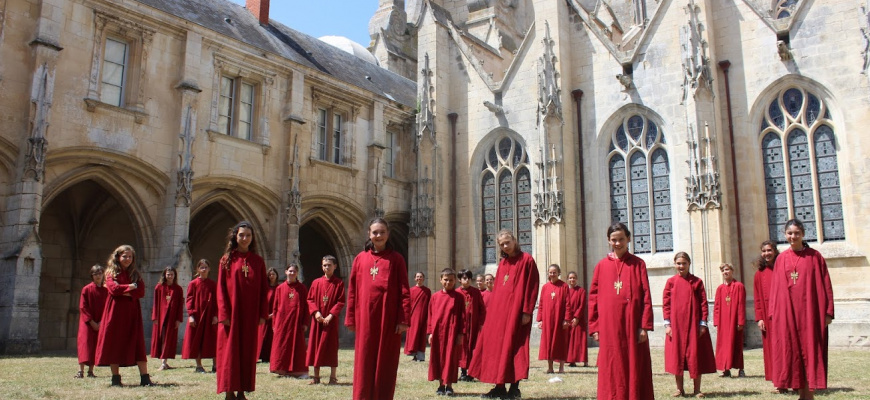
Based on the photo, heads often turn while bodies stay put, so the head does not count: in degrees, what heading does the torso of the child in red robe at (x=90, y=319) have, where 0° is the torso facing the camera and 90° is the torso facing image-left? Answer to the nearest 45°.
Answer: approximately 315°

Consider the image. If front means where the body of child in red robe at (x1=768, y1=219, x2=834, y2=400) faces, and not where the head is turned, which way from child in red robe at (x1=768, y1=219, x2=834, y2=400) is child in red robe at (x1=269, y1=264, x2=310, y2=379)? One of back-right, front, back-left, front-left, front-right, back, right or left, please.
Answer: right

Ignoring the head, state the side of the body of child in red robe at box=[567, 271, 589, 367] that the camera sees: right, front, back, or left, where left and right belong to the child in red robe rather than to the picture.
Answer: front

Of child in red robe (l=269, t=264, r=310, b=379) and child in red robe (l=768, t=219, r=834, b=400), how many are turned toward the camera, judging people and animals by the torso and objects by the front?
2

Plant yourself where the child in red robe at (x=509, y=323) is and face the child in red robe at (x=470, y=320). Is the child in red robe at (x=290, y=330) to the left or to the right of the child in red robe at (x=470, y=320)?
left

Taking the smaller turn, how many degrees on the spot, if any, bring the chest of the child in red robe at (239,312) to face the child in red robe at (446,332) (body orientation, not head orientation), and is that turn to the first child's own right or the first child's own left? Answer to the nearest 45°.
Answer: approximately 135° to the first child's own left

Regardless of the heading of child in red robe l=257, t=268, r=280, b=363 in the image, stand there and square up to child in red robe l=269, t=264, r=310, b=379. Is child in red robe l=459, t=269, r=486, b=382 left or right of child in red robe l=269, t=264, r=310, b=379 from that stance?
left

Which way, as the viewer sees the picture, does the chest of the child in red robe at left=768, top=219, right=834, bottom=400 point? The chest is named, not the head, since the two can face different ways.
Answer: toward the camera

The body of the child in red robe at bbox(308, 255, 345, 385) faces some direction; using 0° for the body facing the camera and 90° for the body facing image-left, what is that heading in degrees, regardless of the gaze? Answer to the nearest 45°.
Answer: approximately 0°

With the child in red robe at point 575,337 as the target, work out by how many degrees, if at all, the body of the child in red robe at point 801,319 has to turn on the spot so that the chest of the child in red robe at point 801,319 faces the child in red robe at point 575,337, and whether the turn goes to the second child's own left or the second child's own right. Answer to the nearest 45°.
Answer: approximately 135° to the second child's own right

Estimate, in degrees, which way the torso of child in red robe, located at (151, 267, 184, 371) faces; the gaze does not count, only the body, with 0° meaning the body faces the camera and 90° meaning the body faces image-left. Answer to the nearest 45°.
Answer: approximately 0°

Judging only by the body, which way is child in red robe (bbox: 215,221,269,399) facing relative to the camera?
toward the camera

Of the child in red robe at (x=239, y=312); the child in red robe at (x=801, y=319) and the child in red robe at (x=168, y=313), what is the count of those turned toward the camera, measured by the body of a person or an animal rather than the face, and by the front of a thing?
3
